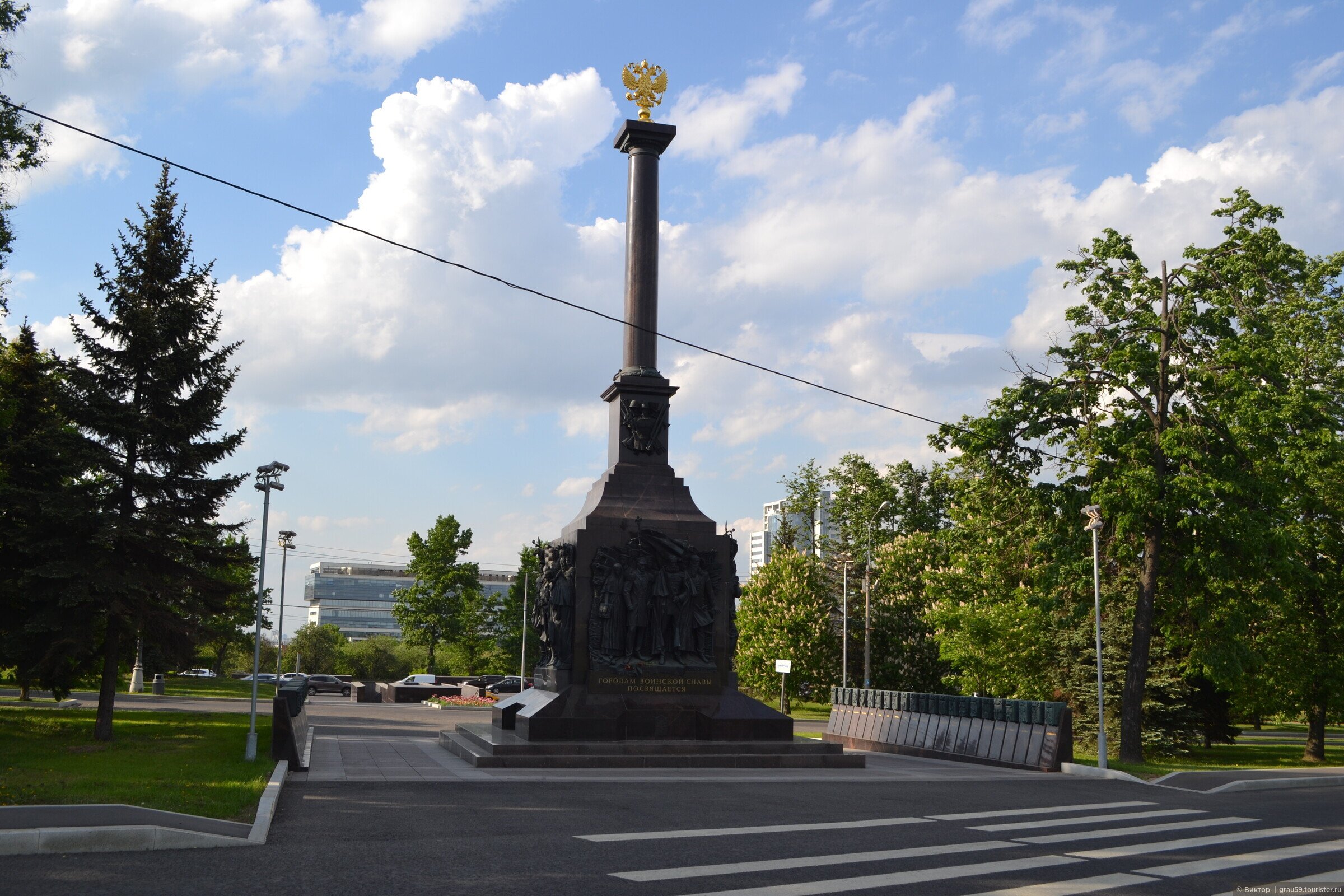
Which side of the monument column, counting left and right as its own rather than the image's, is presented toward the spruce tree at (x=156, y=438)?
right

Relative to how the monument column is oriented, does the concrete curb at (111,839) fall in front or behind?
in front

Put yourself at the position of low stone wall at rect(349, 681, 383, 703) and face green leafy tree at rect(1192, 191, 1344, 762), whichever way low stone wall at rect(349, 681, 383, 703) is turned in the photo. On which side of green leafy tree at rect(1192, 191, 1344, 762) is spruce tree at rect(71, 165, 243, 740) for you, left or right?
right

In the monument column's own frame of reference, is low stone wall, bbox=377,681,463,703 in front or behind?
behind

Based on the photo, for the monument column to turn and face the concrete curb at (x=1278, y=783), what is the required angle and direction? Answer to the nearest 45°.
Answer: approximately 90° to its left

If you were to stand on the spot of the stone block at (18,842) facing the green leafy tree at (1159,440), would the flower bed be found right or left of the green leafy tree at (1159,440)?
left

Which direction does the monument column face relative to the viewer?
toward the camera

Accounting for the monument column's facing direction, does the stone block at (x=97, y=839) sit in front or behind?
in front

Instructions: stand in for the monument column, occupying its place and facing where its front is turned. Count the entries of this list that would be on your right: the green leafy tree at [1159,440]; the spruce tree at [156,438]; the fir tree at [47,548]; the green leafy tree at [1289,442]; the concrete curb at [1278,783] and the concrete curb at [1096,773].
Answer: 2

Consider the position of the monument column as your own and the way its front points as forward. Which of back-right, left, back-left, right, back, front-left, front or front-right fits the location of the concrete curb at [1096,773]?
left

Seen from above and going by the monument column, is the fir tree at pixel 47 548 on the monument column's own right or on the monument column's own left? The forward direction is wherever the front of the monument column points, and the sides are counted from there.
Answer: on the monument column's own right

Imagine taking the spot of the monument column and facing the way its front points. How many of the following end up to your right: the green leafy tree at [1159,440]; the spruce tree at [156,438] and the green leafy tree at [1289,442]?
1
